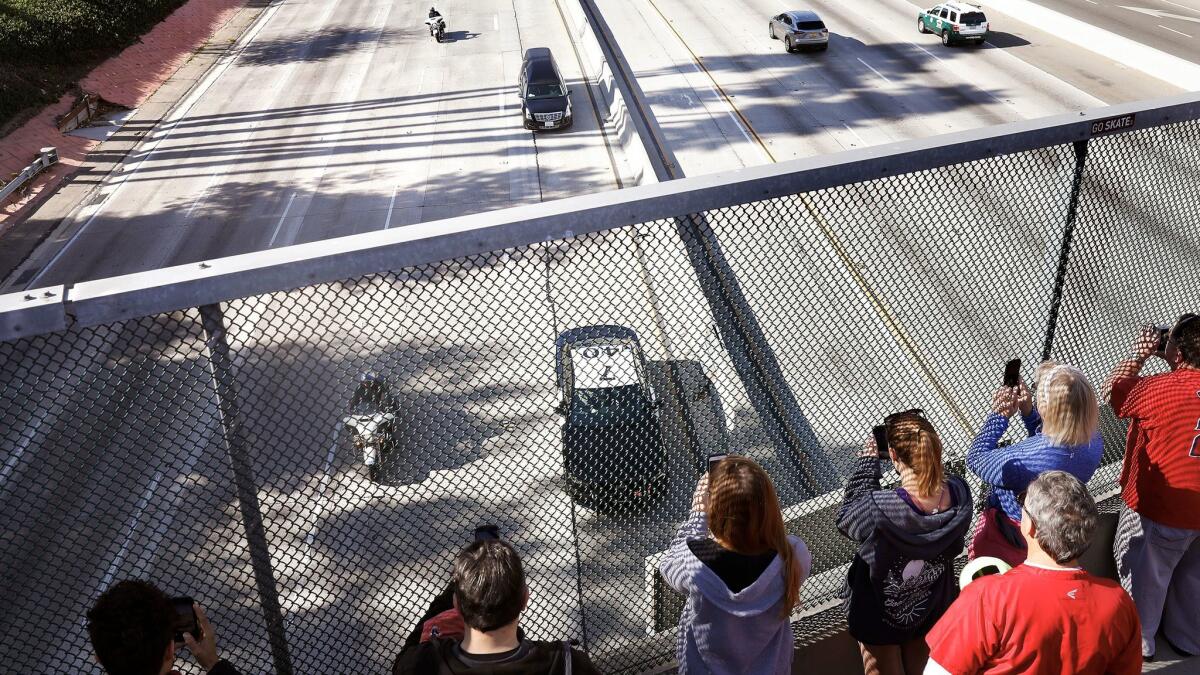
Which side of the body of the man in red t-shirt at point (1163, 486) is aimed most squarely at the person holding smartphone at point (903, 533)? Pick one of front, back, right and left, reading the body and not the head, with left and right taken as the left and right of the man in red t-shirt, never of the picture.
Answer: left

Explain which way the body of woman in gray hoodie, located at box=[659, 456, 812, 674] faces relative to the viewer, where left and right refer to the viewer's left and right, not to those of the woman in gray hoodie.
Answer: facing away from the viewer

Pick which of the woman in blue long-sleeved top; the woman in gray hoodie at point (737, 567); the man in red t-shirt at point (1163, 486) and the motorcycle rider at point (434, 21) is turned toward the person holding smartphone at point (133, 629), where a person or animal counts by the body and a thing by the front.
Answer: the motorcycle rider

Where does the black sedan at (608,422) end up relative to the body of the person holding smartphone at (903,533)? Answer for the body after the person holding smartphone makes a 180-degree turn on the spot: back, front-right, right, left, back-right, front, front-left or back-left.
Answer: back-right

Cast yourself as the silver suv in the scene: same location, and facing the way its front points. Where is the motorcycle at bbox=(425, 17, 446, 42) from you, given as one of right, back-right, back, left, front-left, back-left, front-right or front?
front-left

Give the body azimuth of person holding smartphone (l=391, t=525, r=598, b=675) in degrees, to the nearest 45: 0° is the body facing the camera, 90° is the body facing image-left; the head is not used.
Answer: approximately 180°

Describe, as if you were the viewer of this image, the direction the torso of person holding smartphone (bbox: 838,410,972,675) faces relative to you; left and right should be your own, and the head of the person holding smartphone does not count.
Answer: facing away from the viewer and to the left of the viewer

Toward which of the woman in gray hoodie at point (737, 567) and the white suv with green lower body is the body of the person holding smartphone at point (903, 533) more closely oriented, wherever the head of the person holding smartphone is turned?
the white suv with green lower body

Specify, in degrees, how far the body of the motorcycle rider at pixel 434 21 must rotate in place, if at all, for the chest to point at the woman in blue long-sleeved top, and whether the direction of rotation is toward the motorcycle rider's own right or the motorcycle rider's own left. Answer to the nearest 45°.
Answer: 0° — they already face them

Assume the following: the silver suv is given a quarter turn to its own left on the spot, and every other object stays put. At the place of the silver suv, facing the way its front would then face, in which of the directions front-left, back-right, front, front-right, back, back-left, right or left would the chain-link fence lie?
front-left

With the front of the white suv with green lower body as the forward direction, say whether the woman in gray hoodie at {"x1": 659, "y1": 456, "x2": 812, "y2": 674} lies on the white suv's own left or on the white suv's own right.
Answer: on the white suv's own left

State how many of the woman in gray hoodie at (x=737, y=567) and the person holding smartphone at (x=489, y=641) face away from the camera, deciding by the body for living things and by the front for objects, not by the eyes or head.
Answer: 2

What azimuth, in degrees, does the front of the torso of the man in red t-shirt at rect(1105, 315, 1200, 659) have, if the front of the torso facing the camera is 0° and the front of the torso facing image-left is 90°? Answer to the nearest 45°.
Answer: approximately 135°

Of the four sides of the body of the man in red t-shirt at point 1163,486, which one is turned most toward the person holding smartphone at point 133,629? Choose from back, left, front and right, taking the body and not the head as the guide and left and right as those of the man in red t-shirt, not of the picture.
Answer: left

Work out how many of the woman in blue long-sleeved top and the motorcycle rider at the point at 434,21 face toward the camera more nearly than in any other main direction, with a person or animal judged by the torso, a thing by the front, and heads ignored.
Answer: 1

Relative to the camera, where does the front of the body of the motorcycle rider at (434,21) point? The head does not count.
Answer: toward the camera

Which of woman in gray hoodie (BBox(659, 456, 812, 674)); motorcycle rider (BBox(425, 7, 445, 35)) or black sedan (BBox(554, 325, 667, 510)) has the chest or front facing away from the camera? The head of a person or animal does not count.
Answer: the woman in gray hoodie

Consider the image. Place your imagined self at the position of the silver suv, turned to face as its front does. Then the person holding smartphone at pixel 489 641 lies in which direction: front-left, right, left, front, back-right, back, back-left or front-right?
back-left

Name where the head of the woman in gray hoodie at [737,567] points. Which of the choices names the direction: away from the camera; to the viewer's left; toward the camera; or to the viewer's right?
away from the camera

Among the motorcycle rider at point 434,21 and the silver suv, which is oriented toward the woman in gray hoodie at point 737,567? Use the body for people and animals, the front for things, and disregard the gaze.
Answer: the motorcycle rider
